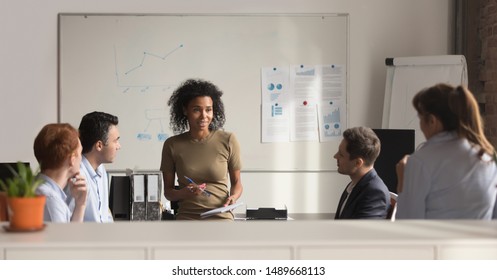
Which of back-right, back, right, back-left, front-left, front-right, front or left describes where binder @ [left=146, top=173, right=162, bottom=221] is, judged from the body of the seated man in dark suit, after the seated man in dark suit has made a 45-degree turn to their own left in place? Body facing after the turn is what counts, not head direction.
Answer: right

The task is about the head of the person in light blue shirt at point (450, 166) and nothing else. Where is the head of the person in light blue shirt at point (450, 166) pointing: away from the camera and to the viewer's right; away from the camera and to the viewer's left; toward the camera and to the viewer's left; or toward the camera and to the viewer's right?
away from the camera and to the viewer's left

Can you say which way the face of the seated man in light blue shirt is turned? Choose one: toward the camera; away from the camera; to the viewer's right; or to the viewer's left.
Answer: to the viewer's right

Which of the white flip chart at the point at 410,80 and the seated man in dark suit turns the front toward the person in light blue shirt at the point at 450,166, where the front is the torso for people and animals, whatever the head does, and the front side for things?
the white flip chart

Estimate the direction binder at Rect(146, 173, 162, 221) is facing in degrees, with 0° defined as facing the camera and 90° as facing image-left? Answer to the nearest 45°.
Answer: approximately 0°

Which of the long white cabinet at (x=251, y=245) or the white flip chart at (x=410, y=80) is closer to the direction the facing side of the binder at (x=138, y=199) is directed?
the long white cabinet

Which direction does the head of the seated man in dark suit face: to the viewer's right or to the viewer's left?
to the viewer's left

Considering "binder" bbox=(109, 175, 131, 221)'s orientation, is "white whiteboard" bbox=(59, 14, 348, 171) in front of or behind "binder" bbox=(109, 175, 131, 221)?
behind

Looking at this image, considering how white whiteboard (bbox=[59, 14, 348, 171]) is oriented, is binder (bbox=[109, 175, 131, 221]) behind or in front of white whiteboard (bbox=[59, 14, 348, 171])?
in front

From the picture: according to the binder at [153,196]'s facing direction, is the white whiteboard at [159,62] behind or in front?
behind

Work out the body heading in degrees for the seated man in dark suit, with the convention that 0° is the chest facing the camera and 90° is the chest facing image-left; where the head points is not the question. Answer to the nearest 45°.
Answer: approximately 90°

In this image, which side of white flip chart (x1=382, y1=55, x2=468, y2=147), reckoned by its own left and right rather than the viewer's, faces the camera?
front

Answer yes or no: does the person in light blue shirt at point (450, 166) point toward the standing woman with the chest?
yes

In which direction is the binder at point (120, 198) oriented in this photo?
toward the camera

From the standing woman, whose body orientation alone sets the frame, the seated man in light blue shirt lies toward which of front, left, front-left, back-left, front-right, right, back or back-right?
front-right

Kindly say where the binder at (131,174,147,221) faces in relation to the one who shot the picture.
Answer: facing the viewer
